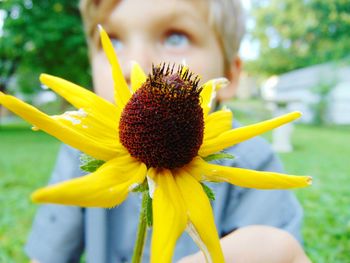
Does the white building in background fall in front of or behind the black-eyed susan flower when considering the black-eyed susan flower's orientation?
behind

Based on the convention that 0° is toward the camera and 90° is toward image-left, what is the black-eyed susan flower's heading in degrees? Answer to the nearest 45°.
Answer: approximately 0°
